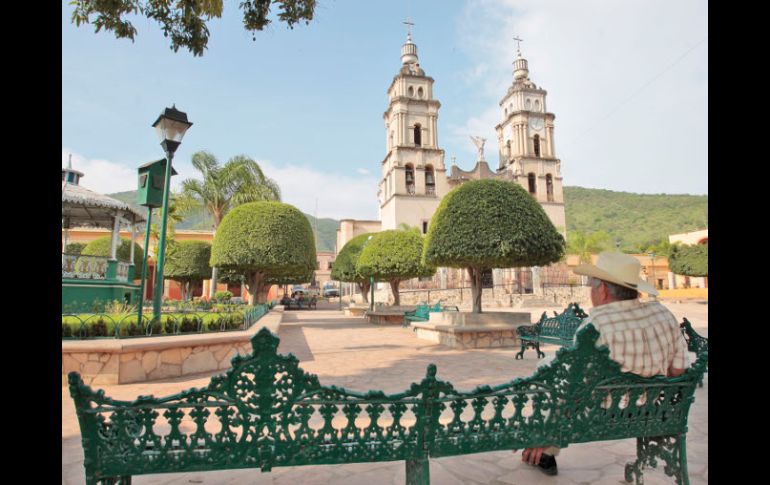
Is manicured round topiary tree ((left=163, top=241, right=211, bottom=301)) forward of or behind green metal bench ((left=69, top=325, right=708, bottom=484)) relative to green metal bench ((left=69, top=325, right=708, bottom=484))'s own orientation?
forward

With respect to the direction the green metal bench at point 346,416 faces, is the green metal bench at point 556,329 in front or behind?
in front

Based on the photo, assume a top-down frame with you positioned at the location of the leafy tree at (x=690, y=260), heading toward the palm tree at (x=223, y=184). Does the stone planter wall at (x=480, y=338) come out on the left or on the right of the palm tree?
left

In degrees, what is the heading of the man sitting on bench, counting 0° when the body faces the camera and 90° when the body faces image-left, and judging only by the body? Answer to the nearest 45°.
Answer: approximately 135°

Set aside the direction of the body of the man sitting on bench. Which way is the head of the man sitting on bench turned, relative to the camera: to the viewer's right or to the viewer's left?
to the viewer's left

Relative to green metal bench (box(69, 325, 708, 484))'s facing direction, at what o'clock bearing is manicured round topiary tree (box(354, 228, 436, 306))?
The manicured round topiary tree is roughly at 12 o'clock from the green metal bench.

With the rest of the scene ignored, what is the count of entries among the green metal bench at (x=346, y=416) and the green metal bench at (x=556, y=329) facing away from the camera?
1

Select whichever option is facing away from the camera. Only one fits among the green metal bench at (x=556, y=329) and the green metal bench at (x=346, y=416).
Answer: the green metal bench at (x=346, y=416)

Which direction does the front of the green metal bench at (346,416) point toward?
away from the camera
